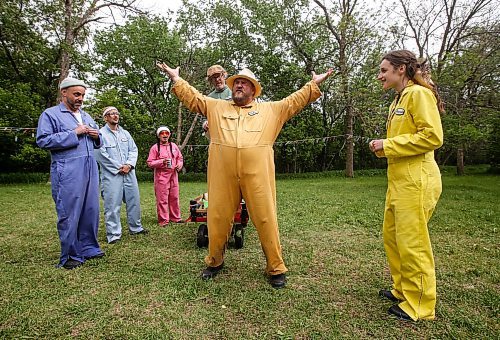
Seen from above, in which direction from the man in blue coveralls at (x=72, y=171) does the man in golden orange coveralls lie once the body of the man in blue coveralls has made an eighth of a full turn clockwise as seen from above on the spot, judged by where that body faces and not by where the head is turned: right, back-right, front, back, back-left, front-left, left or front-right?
front-left

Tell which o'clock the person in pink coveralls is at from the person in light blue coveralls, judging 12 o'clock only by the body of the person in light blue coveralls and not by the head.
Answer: The person in pink coveralls is roughly at 9 o'clock from the person in light blue coveralls.

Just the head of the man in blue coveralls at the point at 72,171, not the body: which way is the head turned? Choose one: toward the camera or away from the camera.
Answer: toward the camera

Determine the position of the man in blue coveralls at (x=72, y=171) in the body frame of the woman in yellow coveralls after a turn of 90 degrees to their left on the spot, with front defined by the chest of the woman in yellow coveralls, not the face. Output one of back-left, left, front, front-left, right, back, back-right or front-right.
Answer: right

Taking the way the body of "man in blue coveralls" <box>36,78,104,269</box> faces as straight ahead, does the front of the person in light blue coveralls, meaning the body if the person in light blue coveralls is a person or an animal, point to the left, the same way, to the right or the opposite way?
the same way

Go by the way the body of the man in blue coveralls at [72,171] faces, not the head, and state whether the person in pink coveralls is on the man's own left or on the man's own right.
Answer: on the man's own left

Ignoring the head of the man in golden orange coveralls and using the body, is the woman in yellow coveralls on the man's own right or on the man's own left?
on the man's own left

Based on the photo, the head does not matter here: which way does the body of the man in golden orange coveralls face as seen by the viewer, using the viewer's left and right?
facing the viewer

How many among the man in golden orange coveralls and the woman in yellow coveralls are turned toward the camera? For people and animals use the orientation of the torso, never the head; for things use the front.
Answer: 1

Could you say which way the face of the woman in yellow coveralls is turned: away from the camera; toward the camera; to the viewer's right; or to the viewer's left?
to the viewer's left

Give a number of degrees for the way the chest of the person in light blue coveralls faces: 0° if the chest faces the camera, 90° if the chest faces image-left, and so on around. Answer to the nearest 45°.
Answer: approximately 315°

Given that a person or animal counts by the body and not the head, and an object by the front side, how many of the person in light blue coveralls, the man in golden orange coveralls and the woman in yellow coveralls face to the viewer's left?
1

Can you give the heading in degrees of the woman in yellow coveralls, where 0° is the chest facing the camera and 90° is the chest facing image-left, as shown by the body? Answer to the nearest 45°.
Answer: approximately 90°
